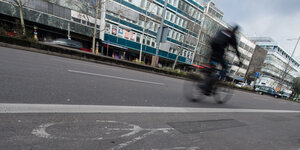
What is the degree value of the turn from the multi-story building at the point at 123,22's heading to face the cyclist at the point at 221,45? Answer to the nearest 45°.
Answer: approximately 45° to its left

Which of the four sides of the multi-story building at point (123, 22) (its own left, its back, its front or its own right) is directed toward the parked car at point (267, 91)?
left

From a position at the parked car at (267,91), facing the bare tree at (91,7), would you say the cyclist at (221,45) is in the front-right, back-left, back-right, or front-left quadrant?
front-left

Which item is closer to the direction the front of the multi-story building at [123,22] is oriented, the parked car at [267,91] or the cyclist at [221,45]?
the cyclist

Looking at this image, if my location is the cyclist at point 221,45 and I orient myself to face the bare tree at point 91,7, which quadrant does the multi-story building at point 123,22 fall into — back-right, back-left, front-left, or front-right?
front-right
